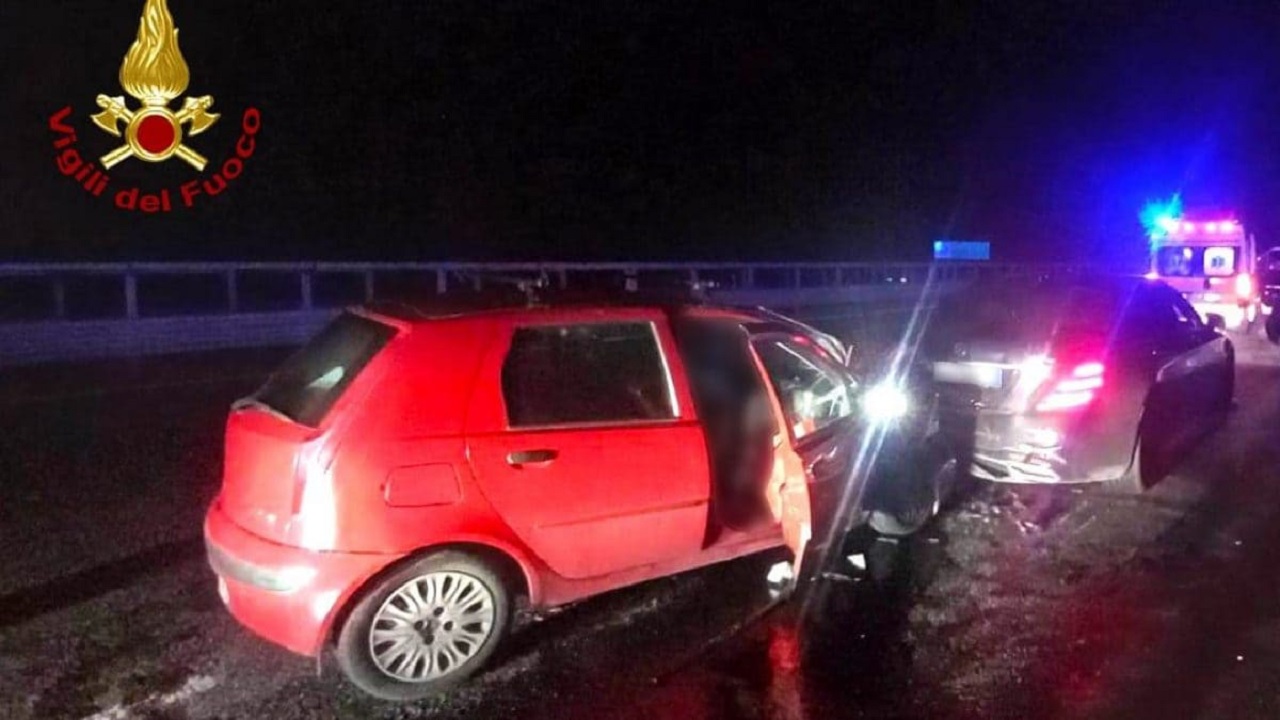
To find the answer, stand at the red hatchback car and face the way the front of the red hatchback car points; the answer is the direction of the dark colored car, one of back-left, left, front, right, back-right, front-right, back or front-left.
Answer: front

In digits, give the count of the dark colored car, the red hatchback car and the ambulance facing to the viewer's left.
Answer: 0

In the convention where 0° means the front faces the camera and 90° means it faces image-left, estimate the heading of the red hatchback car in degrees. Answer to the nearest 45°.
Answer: approximately 225°

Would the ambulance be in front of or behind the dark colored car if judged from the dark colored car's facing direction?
in front

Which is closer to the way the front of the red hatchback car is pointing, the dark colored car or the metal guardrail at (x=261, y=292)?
the dark colored car

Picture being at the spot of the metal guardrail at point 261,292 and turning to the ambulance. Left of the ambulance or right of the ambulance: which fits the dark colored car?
right

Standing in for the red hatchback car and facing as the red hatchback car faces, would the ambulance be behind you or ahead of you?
ahead

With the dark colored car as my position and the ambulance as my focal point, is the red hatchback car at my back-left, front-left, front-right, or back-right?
back-left

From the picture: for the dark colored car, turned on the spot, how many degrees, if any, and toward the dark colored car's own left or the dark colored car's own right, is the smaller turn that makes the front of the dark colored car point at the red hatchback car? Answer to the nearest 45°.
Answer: approximately 180°

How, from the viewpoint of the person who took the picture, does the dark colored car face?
facing away from the viewer and to the right of the viewer

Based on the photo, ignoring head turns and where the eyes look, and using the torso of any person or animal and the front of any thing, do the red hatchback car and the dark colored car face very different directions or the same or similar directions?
same or similar directions

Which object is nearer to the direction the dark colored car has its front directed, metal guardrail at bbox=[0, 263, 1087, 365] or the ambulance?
the ambulance

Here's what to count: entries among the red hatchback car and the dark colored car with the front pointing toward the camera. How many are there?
0
